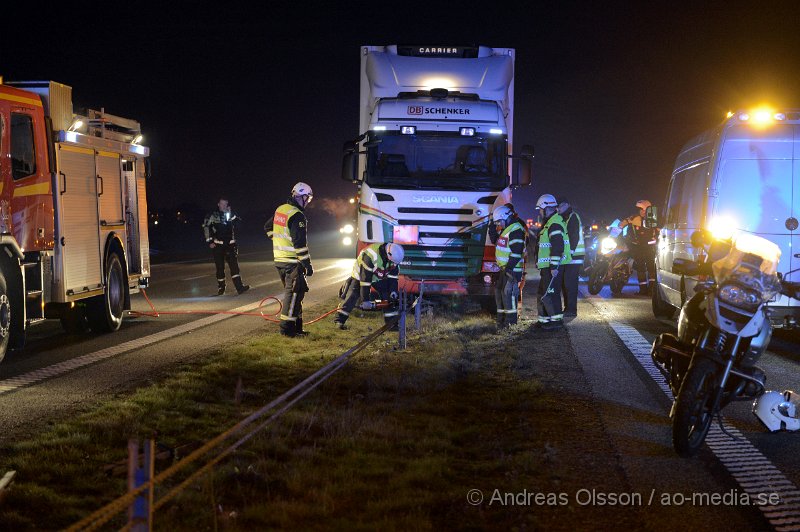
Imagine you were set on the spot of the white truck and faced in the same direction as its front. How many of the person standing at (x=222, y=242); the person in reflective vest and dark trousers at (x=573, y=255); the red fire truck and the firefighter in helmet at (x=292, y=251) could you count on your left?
1

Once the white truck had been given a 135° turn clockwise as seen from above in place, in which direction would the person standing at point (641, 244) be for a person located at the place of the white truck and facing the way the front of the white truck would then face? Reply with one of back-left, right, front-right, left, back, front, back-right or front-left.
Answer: right

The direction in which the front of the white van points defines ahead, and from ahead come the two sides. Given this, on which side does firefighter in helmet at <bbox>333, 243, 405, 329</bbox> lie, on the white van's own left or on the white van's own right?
on the white van's own left

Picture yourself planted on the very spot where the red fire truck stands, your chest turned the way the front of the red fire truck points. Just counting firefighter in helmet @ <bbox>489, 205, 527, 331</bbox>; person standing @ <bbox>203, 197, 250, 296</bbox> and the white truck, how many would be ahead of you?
0

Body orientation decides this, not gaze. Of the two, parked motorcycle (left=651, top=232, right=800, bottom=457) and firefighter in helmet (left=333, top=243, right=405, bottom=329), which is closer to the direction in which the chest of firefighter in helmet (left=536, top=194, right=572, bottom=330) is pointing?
the firefighter in helmet

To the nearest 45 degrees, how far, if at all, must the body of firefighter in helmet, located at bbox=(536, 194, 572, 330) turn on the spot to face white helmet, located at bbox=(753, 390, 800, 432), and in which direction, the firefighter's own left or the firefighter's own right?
approximately 90° to the firefighter's own left

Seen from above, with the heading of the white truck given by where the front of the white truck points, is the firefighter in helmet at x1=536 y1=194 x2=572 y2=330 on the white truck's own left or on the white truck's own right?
on the white truck's own left

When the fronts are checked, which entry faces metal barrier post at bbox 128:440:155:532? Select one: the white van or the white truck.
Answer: the white truck

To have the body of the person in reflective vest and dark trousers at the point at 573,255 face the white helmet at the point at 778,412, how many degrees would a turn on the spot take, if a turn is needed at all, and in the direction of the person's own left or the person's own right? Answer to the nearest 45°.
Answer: approximately 90° to the person's own left

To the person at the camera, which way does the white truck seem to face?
facing the viewer

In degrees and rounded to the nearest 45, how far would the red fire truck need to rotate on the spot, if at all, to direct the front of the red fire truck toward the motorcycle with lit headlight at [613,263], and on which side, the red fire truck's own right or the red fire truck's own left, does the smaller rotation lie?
approximately 135° to the red fire truck's own left

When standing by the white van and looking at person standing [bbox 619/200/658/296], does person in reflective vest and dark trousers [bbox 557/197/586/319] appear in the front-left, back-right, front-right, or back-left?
front-left

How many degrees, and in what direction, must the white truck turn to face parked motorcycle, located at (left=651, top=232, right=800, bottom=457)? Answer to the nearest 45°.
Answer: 0° — it already faces it

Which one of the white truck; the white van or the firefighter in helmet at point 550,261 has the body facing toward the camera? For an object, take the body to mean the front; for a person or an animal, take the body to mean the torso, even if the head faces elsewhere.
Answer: the white truck

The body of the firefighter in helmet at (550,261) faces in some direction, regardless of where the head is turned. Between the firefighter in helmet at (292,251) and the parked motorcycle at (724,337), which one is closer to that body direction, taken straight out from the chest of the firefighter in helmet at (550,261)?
the firefighter in helmet

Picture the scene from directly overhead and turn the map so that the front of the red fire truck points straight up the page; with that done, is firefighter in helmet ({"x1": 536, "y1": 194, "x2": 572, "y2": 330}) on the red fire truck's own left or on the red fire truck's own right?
on the red fire truck's own left
